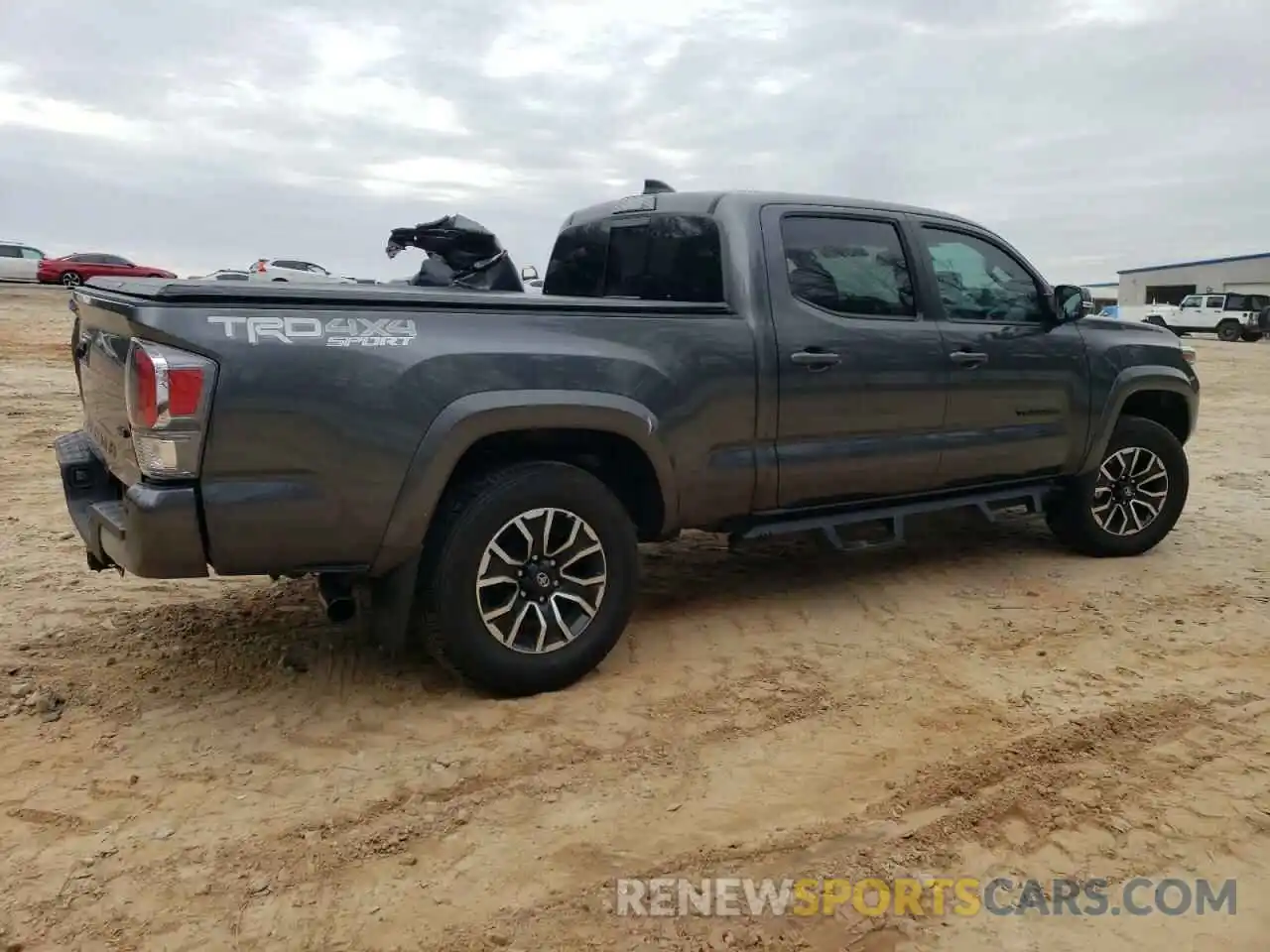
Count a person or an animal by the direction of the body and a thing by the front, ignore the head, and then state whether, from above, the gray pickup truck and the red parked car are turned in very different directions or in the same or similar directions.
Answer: same or similar directions

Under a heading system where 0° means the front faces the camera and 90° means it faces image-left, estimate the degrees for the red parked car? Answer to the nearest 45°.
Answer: approximately 270°

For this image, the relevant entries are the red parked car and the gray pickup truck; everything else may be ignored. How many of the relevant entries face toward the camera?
0

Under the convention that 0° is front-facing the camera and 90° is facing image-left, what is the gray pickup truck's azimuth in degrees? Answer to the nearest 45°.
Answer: approximately 225°

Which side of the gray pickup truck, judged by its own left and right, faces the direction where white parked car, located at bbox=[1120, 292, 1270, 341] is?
front

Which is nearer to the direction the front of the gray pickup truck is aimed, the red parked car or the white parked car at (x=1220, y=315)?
the white parked car

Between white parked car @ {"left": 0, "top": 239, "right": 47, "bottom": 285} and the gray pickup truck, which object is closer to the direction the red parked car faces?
the gray pickup truck

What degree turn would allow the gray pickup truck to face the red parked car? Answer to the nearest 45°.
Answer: approximately 90° to its left
